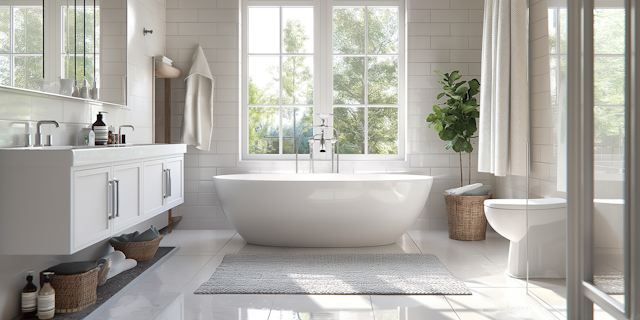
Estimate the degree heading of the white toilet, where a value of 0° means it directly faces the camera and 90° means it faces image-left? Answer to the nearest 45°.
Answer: approximately 90°

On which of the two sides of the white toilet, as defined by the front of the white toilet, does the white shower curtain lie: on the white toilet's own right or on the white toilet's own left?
on the white toilet's own right

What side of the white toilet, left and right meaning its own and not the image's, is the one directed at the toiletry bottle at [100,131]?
front

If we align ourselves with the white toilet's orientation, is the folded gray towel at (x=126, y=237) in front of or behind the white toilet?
in front

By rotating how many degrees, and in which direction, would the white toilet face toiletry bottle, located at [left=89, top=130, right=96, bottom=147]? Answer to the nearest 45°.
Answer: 0° — it already faces it

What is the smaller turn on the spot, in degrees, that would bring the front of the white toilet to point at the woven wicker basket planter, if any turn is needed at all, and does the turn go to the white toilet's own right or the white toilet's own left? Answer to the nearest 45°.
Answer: approximately 90° to the white toilet's own right

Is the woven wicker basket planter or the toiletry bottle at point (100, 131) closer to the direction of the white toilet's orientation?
the toiletry bottle

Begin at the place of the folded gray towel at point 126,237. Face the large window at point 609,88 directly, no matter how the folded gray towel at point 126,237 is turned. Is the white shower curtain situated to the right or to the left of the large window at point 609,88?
left

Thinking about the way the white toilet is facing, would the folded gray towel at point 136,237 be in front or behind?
in front
